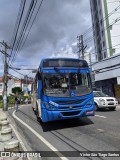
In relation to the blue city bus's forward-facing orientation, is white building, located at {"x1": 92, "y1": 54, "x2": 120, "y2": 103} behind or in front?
behind

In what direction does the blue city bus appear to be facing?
toward the camera
